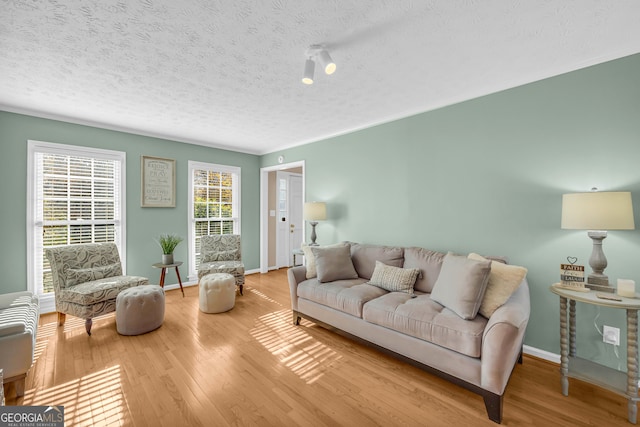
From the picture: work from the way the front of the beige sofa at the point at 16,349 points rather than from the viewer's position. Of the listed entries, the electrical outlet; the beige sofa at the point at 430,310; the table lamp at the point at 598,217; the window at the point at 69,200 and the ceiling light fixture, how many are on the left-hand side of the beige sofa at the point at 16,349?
1

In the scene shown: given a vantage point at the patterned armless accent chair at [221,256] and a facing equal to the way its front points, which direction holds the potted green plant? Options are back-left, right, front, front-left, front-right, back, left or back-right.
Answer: right

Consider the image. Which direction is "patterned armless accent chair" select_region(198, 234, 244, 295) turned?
toward the camera

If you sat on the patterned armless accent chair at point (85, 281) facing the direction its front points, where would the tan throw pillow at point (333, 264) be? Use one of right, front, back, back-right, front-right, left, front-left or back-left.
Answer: front

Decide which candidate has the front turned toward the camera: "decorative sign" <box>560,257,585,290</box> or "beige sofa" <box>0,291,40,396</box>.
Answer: the decorative sign

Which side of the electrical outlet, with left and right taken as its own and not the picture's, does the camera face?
front

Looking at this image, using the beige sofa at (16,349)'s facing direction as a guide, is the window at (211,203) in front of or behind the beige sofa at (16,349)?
in front

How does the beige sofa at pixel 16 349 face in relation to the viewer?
to the viewer's right

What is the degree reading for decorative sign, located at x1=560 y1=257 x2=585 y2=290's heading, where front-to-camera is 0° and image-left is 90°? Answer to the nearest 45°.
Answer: approximately 0°

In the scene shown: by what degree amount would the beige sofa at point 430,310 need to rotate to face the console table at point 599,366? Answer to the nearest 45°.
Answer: approximately 135° to its left

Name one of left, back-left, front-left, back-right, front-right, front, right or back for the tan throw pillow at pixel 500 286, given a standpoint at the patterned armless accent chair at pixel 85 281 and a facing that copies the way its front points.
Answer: front

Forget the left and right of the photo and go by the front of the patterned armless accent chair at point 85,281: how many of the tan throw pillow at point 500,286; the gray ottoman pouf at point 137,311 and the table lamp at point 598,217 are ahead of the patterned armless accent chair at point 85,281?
3
